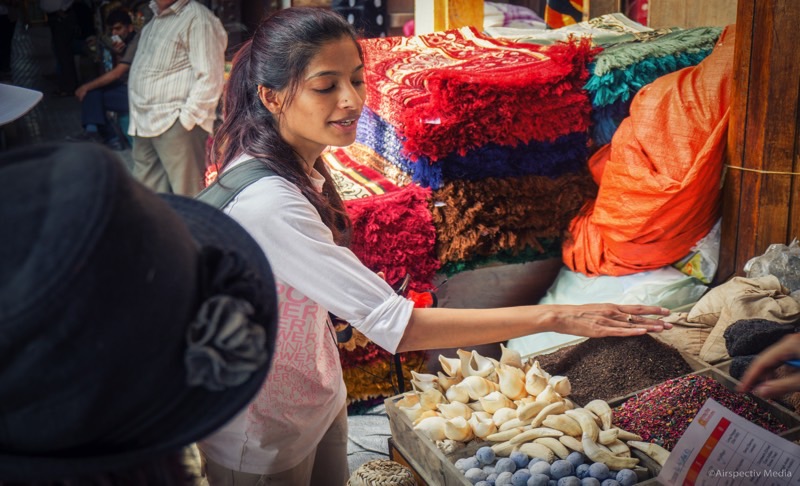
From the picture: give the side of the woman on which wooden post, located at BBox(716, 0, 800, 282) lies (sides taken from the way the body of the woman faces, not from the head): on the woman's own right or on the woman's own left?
on the woman's own left

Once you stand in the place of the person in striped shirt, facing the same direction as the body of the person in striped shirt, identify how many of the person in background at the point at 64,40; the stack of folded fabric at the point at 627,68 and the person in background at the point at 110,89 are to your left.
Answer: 1

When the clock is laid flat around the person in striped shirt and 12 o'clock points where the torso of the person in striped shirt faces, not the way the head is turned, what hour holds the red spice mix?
The red spice mix is roughly at 10 o'clock from the person in striped shirt.

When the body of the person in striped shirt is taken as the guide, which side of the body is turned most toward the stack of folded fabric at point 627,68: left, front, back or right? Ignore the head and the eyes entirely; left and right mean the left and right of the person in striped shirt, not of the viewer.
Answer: left

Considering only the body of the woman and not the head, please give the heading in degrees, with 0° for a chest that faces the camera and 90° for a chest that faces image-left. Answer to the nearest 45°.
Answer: approximately 315°

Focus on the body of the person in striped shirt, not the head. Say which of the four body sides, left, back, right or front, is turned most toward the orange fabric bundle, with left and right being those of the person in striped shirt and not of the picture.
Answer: left

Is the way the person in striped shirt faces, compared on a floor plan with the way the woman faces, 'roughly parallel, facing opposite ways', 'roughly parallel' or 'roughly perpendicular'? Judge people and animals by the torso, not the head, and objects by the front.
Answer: roughly perpendicular

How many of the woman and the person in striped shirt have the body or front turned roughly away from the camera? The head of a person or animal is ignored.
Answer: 0

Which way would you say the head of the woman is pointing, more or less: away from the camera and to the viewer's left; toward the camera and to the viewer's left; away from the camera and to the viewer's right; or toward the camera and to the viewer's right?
toward the camera and to the viewer's right

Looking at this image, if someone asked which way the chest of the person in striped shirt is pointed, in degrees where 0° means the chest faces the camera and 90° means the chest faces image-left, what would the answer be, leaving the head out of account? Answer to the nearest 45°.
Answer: approximately 45°
